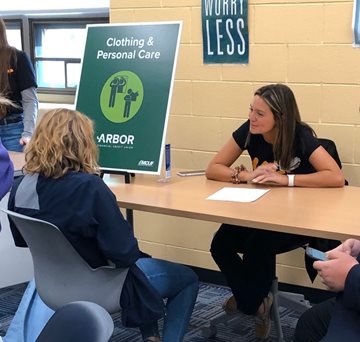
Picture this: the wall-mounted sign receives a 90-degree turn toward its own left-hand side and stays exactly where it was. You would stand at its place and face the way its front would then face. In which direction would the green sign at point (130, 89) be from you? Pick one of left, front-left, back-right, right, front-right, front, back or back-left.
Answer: back-right

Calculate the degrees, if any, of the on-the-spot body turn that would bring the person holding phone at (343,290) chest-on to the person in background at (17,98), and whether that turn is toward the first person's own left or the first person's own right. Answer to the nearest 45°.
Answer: approximately 45° to the first person's own right

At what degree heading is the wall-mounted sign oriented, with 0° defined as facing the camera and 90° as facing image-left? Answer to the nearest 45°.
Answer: approximately 0°

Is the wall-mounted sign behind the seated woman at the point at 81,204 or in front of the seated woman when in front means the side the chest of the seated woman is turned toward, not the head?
in front

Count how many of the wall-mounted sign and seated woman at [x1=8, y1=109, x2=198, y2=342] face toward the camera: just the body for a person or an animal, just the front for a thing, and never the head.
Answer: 1

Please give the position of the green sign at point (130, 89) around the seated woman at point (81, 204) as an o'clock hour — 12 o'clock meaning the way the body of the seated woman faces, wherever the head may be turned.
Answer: The green sign is roughly at 11 o'clock from the seated woman.

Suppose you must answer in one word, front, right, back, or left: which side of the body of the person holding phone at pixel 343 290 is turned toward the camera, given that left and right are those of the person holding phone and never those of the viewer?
left

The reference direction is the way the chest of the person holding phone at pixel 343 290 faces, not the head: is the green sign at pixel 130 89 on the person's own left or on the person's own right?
on the person's own right

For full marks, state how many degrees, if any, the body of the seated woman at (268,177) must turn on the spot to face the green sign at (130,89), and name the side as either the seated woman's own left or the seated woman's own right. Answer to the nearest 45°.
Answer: approximately 45° to the seated woman's own right

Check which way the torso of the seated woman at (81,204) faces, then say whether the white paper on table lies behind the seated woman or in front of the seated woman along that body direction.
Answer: in front

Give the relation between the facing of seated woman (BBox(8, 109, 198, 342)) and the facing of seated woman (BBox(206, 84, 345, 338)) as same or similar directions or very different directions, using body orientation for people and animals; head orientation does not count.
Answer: very different directions

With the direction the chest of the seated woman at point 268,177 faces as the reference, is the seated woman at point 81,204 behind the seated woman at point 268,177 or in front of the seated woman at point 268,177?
in front

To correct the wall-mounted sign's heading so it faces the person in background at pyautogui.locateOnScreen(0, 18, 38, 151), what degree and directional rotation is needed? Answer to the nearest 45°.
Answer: approximately 90° to its right

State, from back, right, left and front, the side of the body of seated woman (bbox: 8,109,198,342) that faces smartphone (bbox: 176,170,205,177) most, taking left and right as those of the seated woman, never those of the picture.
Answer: front

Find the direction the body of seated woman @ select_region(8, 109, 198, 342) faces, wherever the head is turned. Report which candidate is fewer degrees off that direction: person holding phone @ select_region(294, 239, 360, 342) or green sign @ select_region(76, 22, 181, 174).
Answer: the green sign
